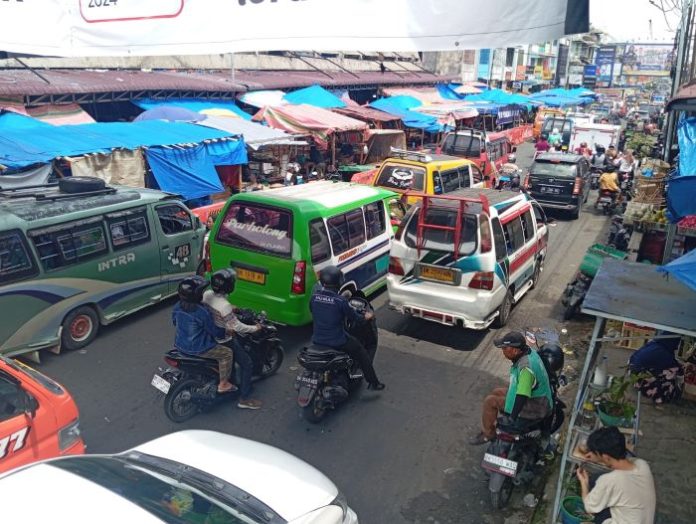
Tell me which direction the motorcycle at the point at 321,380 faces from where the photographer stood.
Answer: facing away from the viewer and to the right of the viewer

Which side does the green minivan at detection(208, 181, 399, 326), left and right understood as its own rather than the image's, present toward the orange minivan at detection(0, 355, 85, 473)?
back

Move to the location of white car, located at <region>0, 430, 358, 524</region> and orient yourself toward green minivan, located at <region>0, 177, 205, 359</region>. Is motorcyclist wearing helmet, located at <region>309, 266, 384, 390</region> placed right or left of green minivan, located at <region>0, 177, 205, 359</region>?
right

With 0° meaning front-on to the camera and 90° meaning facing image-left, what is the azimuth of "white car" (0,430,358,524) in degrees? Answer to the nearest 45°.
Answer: approximately 225°

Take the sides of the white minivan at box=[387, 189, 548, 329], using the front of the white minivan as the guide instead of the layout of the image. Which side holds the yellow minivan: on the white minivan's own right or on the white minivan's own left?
on the white minivan's own left

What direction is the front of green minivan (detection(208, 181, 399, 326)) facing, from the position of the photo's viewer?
facing away from the viewer and to the right of the viewer
